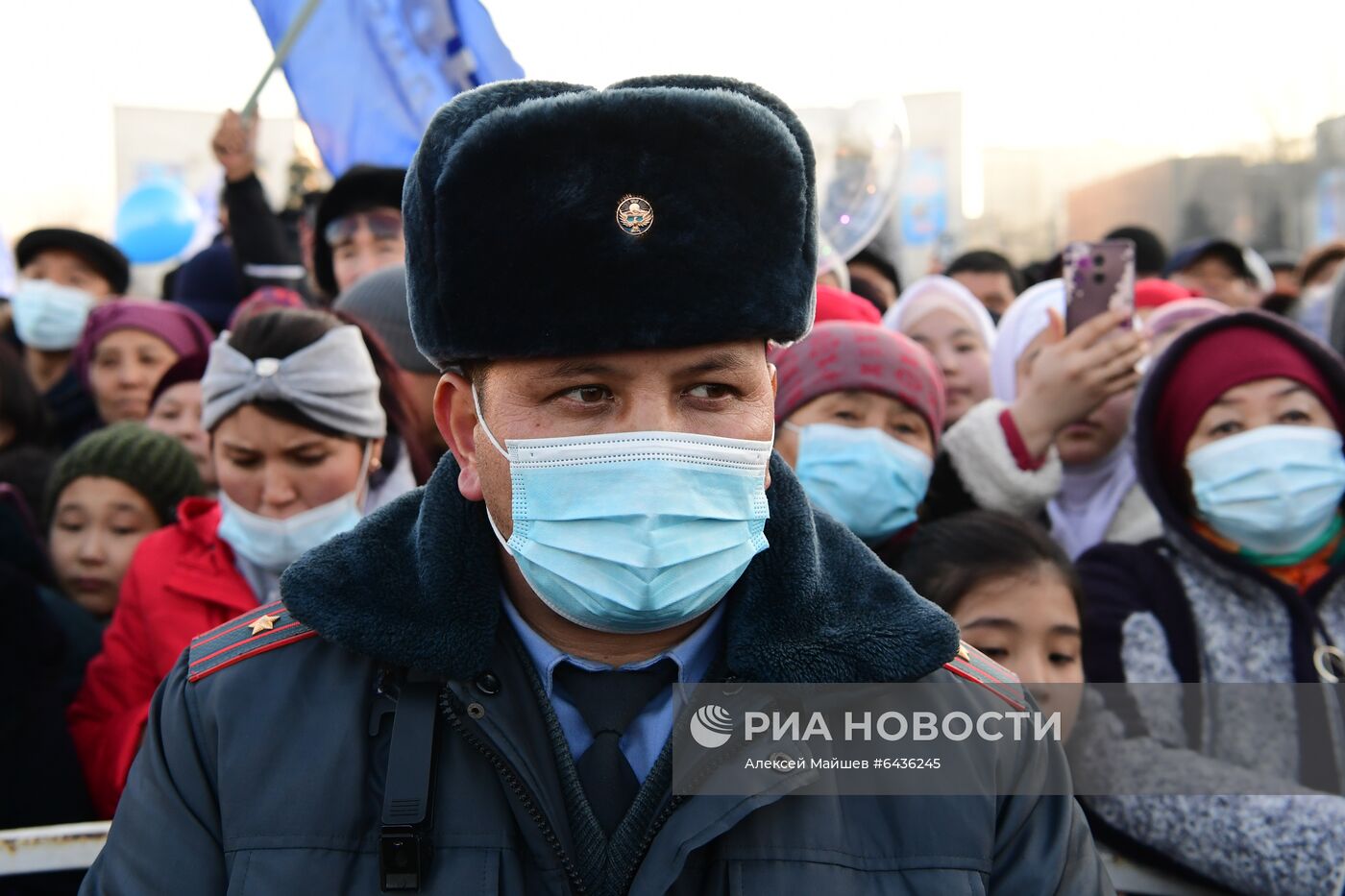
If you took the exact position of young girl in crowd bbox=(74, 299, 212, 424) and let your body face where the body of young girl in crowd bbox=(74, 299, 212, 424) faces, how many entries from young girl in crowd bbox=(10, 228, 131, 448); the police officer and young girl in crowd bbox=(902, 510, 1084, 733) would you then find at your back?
1

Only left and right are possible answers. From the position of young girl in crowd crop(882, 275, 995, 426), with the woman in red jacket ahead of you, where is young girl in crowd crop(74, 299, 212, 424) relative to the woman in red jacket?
right

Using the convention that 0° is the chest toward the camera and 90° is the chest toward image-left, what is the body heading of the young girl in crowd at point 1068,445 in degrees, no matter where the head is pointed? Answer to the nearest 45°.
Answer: approximately 0°

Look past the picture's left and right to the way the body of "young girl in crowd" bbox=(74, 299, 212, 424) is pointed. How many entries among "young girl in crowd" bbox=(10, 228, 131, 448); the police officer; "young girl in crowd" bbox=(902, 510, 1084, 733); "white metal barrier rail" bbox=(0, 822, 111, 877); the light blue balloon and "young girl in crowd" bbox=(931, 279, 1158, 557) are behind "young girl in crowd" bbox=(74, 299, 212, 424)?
2

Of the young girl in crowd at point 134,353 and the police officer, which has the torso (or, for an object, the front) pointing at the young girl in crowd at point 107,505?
the young girl in crowd at point 134,353

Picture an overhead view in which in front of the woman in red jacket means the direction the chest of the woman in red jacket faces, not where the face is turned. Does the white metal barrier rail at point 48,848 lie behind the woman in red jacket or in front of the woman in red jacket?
in front

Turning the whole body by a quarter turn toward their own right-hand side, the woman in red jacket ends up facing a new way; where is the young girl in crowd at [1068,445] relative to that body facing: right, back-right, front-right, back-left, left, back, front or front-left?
back

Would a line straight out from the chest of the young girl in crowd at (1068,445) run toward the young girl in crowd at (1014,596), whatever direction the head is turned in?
yes

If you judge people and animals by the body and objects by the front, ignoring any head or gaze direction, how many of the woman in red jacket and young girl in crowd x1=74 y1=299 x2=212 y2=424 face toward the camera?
2

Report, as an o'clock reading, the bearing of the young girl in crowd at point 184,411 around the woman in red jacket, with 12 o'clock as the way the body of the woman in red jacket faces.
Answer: The young girl in crowd is roughly at 6 o'clock from the woman in red jacket.

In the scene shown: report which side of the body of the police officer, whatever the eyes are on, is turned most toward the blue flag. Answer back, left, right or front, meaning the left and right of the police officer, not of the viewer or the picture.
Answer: back

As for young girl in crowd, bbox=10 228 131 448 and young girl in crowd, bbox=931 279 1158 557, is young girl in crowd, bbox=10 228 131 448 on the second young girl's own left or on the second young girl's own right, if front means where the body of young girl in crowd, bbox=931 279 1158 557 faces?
on the second young girl's own right

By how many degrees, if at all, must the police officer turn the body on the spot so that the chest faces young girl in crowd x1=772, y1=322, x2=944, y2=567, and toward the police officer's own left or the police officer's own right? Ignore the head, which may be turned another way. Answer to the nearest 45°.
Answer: approximately 135° to the police officer's own left
